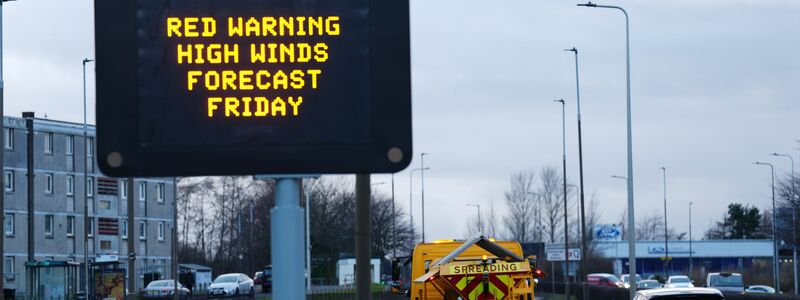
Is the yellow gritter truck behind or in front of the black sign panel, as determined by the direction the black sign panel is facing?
behind

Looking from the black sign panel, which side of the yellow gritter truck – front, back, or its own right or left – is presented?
back

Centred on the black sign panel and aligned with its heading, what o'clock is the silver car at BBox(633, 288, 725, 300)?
The silver car is roughly at 7 o'clock from the black sign panel.

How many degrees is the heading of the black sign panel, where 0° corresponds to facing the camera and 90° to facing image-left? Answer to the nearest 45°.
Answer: approximately 0°

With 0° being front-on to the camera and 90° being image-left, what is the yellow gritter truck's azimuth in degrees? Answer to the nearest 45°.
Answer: approximately 180°

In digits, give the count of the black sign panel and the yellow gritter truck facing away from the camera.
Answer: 1

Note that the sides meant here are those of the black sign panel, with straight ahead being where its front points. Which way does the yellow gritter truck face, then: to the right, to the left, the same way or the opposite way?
the opposite way
